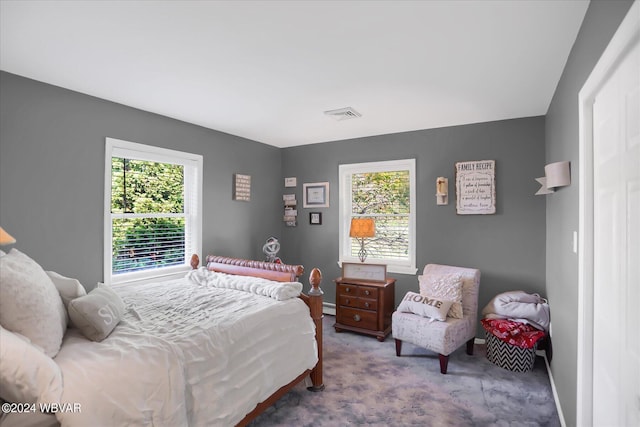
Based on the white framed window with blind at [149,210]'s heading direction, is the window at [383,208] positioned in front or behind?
in front

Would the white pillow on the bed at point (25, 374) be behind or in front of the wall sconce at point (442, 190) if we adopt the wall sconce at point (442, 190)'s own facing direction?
in front

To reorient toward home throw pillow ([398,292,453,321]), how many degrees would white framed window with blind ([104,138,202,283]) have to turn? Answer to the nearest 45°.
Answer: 0° — it already faces it

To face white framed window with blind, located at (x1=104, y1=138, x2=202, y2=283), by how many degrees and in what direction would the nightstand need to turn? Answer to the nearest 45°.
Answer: approximately 45° to its right

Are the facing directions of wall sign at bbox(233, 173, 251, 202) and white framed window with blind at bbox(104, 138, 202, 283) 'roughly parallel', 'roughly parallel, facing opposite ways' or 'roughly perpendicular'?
roughly parallel

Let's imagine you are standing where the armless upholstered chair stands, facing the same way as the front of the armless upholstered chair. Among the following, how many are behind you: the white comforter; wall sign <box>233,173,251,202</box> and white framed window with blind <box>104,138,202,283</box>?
0

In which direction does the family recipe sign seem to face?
toward the camera

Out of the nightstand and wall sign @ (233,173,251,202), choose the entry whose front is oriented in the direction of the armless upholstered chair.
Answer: the wall sign

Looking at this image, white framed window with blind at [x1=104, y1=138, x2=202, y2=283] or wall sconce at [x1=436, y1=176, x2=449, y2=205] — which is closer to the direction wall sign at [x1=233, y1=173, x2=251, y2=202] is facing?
the wall sconce

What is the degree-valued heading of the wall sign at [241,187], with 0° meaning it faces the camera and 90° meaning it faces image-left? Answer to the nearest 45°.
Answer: approximately 315°

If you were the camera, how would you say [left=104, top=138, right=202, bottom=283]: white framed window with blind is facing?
facing the viewer and to the right of the viewer

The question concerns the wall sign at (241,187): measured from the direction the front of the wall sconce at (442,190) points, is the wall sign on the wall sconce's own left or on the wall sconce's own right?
on the wall sconce's own right

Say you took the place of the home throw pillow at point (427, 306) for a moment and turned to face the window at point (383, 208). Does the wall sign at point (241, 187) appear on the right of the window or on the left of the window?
left

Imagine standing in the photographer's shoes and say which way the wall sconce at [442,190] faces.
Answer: facing the viewer

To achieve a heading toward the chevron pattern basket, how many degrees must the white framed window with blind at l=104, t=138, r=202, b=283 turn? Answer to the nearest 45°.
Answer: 0° — it already faces it

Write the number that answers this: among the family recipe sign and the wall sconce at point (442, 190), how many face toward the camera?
2

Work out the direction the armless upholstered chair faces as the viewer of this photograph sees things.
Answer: facing the viewer and to the left of the viewer

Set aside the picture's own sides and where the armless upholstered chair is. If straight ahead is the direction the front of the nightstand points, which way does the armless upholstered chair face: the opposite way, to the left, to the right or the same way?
the same way
